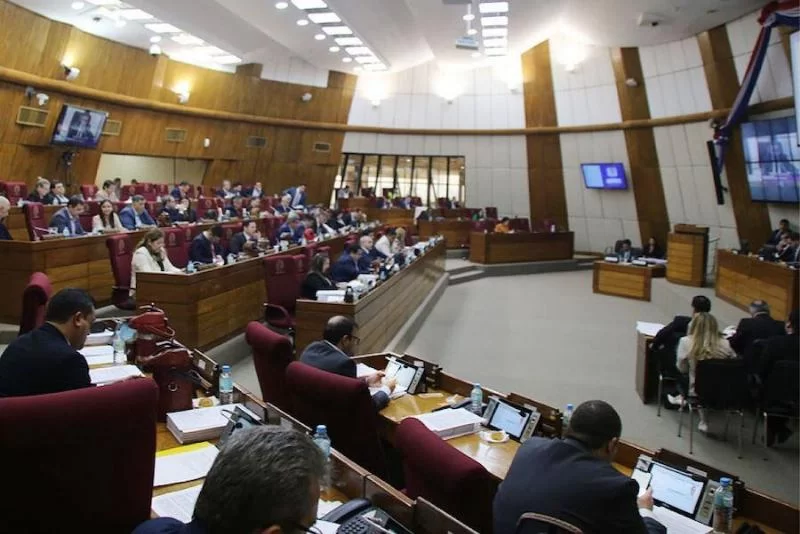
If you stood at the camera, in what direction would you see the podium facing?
facing the viewer and to the left of the viewer

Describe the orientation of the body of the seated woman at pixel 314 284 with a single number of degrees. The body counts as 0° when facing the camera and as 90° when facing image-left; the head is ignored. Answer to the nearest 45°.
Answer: approximately 270°

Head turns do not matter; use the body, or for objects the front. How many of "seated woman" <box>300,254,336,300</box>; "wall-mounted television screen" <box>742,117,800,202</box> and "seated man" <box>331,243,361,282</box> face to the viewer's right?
2

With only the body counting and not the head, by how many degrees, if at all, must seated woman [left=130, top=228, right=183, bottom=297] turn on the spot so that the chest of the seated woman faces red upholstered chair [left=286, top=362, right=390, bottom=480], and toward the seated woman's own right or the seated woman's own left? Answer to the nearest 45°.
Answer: approximately 45° to the seated woman's own right

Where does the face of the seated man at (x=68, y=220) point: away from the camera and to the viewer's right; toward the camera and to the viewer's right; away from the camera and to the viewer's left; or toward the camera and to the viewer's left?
toward the camera and to the viewer's right

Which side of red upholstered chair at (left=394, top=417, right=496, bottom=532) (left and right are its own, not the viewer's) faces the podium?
front

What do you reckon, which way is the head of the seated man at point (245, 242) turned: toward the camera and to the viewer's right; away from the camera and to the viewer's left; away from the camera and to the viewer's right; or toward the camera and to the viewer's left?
toward the camera and to the viewer's right

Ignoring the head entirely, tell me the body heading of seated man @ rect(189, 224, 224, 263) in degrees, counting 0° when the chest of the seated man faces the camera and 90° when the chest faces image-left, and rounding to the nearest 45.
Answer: approximately 315°

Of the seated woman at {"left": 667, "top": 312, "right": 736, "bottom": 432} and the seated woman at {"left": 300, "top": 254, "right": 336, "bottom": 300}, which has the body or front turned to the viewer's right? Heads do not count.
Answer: the seated woman at {"left": 300, "top": 254, "right": 336, "bottom": 300}

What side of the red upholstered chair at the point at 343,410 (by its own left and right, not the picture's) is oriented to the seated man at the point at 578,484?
right

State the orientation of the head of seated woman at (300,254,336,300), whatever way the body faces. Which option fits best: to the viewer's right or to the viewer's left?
to the viewer's right

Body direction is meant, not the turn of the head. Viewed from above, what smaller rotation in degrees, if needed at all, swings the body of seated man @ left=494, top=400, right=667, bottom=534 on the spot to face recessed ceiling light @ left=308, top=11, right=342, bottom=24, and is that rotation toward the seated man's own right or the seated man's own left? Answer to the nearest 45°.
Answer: approximately 90° to the seated man's own left

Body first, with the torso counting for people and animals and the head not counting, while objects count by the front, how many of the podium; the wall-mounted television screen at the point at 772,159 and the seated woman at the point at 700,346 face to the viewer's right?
0

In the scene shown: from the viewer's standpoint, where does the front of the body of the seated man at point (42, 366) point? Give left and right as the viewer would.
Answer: facing away from the viewer and to the right of the viewer

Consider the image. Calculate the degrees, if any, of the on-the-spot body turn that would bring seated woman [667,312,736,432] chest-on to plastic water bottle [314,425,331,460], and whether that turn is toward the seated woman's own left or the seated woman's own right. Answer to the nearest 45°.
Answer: approximately 135° to the seated woman's own left

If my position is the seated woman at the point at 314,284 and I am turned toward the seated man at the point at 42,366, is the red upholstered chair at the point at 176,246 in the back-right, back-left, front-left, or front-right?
back-right

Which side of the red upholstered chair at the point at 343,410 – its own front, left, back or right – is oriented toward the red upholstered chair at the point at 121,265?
left

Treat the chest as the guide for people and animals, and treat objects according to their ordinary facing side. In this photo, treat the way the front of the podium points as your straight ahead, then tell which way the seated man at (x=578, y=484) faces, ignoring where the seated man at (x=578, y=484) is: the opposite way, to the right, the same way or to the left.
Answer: the opposite way

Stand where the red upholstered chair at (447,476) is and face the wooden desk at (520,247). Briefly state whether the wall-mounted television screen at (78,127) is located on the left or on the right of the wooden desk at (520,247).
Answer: left

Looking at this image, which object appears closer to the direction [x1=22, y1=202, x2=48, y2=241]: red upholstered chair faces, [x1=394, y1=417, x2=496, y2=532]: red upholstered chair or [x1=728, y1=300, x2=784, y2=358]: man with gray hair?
the man with gray hair
